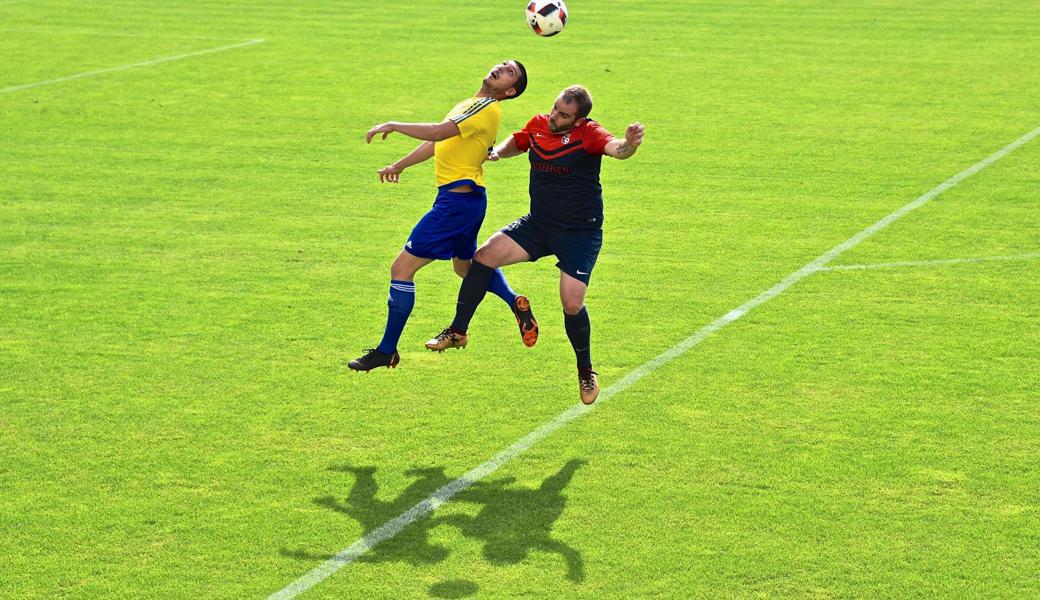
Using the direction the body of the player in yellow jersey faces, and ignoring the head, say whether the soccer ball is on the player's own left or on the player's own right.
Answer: on the player's own left

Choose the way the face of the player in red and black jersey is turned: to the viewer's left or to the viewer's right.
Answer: to the viewer's left
